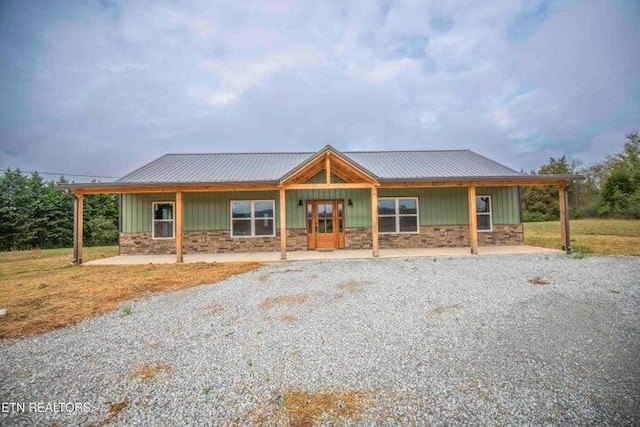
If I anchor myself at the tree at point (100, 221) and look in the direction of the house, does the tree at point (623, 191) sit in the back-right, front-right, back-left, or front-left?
front-left

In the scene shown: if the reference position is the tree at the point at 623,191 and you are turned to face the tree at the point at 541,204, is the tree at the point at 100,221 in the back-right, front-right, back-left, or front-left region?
front-left

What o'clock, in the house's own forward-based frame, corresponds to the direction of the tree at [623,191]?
The tree is roughly at 8 o'clock from the house.

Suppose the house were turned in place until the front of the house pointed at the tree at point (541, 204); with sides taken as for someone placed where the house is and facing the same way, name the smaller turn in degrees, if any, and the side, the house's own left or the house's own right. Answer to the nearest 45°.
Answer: approximately 135° to the house's own left

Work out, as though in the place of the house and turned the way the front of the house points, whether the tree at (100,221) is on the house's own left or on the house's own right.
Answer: on the house's own right

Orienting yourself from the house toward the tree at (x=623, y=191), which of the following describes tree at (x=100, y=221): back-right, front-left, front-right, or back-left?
back-left

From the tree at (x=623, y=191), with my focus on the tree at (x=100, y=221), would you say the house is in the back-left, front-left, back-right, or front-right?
front-left

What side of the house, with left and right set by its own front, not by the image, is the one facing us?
front

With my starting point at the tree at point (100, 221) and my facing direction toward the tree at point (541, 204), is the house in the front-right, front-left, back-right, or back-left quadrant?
front-right
